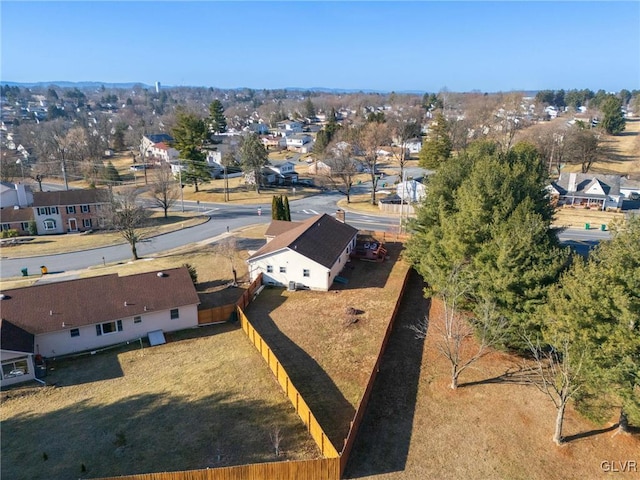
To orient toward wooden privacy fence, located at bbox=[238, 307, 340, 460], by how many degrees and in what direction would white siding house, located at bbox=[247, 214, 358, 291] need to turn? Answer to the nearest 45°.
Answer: approximately 135° to its left

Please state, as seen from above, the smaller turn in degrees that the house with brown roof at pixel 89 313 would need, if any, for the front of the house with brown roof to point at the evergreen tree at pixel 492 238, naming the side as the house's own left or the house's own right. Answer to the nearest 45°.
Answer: approximately 135° to the house's own right

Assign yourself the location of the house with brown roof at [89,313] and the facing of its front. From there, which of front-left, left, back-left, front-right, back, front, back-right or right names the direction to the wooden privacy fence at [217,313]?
right

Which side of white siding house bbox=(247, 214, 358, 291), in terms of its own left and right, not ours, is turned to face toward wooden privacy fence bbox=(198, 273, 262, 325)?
left

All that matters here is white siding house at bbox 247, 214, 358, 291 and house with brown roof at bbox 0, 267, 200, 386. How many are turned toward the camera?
0

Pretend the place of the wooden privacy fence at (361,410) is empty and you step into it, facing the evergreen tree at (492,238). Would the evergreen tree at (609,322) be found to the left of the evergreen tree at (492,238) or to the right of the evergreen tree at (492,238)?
right

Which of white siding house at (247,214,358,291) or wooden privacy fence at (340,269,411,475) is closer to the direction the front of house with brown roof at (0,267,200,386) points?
the white siding house

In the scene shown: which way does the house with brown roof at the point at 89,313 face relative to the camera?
away from the camera

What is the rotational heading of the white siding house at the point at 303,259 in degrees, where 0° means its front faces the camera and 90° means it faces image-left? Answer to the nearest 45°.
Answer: approximately 135°

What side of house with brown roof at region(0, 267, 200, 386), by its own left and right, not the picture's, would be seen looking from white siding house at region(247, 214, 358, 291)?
right

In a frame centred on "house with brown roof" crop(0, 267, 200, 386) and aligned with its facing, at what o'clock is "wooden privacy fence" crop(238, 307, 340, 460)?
The wooden privacy fence is roughly at 5 o'clock from the house with brown roof.

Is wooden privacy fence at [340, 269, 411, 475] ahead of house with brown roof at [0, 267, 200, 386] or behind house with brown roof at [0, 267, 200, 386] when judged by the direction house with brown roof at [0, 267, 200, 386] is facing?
behind

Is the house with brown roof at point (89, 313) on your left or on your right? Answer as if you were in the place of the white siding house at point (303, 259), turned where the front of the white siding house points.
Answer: on your left

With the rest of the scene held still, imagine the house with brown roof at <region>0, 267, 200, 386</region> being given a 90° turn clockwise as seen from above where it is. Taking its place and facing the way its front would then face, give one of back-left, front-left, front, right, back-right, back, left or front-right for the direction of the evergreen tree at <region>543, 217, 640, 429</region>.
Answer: front-right
